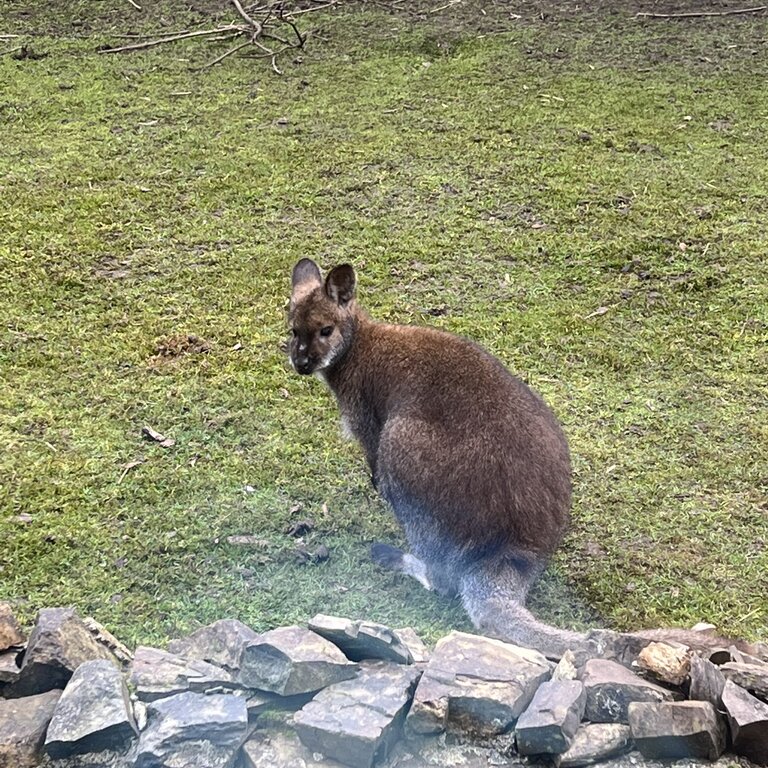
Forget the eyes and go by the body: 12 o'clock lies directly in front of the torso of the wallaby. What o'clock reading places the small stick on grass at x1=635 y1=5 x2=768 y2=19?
The small stick on grass is roughly at 2 o'clock from the wallaby.

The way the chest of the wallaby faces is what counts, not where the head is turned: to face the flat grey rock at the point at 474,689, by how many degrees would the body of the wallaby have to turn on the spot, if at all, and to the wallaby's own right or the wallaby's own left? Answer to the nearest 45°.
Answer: approximately 135° to the wallaby's own left

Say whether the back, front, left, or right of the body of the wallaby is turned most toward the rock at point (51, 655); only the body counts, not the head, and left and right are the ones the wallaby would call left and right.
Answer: left

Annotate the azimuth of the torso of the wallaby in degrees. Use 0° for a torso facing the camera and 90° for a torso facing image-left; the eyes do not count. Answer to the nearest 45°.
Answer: approximately 135°

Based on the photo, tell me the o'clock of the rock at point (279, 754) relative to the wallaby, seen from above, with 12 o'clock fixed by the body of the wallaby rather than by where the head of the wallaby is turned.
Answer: The rock is roughly at 8 o'clock from the wallaby.

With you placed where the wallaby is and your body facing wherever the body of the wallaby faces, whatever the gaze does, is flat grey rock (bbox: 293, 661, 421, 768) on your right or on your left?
on your left

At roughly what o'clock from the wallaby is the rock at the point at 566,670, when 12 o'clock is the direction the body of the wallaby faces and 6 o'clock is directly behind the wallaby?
The rock is roughly at 7 o'clock from the wallaby.
